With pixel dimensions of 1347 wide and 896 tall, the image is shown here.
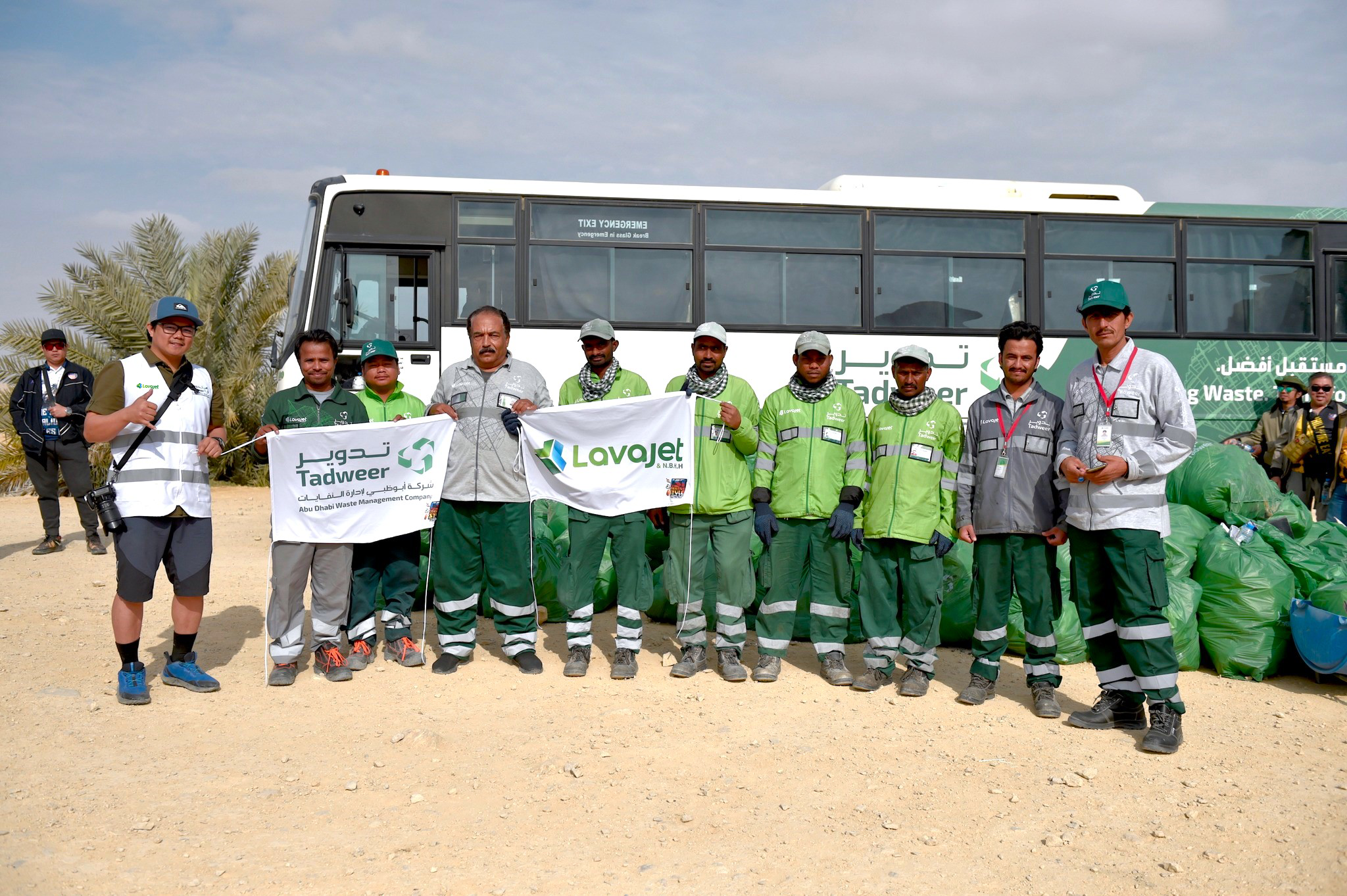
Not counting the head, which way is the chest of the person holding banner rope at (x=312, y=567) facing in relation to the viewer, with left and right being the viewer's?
facing the viewer

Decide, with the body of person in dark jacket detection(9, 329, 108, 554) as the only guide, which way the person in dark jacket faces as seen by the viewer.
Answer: toward the camera

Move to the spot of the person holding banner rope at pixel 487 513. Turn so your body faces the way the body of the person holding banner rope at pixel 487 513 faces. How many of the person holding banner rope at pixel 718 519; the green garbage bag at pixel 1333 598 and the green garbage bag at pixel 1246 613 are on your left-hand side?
3

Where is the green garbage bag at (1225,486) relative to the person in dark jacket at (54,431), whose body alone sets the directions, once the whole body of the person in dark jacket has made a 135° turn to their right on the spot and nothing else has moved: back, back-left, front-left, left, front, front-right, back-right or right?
back

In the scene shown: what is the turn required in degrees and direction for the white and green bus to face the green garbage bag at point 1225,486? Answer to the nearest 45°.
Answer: approximately 135° to its left

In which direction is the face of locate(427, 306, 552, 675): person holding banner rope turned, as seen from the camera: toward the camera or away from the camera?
toward the camera

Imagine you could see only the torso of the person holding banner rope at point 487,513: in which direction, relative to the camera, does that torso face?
toward the camera

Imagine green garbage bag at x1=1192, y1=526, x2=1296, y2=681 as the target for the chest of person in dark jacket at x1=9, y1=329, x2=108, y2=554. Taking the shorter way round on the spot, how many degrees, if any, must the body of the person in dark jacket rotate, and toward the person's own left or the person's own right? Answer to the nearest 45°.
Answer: approximately 45° to the person's own left

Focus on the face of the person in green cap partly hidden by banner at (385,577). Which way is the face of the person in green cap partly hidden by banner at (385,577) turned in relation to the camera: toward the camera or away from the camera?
toward the camera

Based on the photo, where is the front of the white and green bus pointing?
to the viewer's left

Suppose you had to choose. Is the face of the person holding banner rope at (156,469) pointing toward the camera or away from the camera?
toward the camera

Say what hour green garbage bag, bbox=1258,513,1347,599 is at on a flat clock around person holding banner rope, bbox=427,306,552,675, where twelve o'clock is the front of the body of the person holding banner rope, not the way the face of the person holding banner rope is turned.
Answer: The green garbage bag is roughly at 9 o'clock from the person holding banner rope.
